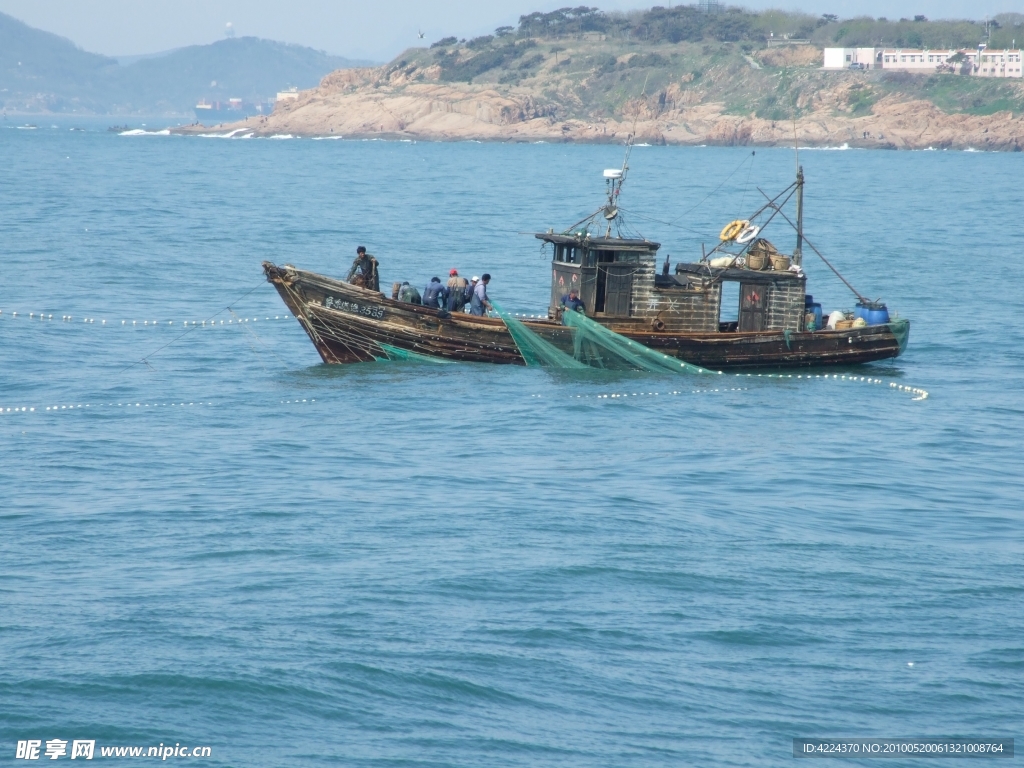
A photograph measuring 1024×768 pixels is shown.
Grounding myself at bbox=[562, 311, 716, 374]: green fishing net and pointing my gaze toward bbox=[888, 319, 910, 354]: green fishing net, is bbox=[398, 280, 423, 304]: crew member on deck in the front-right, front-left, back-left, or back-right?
back-left

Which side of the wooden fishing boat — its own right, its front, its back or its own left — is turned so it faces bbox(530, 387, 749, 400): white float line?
left

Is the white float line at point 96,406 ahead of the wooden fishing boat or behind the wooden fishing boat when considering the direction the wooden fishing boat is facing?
ahead

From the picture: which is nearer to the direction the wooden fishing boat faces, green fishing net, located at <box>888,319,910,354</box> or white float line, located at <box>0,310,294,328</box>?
the white float line

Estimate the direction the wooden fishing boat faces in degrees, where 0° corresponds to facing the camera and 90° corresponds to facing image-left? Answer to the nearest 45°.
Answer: approximately 90°
